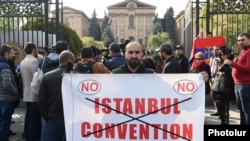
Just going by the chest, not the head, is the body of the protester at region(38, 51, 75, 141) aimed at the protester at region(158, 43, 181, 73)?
yes

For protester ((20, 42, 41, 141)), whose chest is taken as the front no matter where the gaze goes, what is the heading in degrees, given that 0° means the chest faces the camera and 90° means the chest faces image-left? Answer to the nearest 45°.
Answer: approximately 225°

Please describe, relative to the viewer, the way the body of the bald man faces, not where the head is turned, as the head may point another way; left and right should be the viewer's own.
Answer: facing the viewer

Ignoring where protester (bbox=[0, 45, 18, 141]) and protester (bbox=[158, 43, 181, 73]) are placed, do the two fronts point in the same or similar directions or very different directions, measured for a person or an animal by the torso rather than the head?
very different directions

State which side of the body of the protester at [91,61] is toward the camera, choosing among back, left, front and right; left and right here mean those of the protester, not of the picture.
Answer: back
